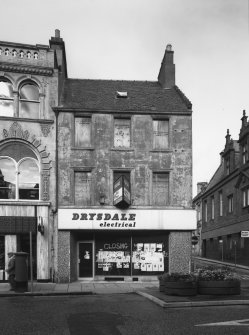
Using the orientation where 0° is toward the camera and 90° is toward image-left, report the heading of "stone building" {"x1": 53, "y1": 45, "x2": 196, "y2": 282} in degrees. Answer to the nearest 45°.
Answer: approximately 0°

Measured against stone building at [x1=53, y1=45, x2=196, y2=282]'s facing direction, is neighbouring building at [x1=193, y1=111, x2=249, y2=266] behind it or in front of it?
behind
